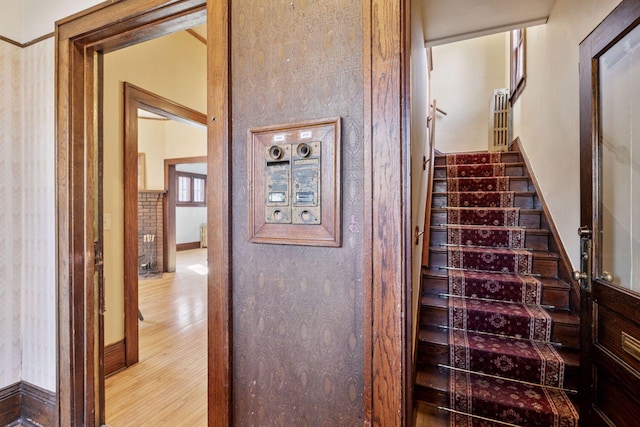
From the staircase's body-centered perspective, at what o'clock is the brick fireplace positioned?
The brick fireplace is roughly at 3 o'clock from the staircase.

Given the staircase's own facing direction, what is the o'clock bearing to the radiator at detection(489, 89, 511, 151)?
The radiator is roughly at 6 o'clock from the staircase.

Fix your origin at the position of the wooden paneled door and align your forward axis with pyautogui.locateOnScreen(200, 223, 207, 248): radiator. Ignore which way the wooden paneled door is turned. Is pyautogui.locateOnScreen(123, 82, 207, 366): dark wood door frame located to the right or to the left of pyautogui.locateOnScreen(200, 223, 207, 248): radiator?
left

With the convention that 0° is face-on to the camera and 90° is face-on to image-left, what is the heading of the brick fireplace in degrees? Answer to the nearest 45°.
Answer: approximately 315°

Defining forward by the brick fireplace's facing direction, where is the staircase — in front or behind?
in front

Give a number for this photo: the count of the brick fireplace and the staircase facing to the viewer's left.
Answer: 0

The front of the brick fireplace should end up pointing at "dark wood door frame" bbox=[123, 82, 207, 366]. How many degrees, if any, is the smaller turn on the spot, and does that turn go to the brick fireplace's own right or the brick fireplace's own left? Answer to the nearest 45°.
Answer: approximately 45° to the brick fireplace's own right

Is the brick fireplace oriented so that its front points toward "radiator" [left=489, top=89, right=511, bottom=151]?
no

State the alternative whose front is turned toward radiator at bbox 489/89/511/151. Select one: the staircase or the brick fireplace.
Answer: the brick fireplace
